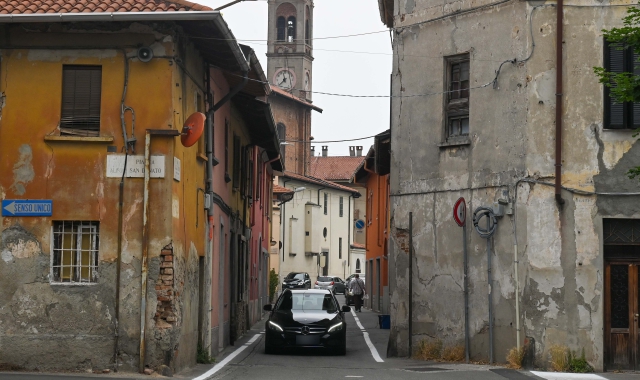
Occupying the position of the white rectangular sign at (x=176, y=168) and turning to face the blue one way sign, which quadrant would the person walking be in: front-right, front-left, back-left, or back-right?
back-right

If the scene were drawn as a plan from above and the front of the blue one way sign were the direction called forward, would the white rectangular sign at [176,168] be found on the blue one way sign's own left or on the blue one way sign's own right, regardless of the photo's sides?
on the blue one way sign's own left

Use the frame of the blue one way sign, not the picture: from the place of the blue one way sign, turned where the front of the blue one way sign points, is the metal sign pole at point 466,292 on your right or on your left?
on your left

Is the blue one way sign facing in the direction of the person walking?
no

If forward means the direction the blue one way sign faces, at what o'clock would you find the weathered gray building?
The weathered gray building is roughly at 9 o'clock from the blue one way sign.

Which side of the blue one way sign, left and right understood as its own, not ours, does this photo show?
front
